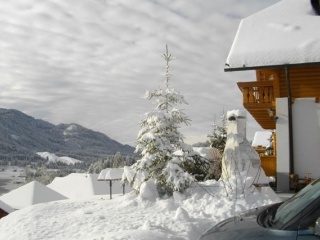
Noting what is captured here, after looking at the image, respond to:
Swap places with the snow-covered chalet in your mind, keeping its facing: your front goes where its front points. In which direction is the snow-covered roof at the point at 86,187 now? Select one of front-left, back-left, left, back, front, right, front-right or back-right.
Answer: front-right

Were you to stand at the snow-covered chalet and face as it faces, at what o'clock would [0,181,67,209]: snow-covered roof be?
The snow-covered roof is roughly at 1 o'clock from the snow-covered chalet.

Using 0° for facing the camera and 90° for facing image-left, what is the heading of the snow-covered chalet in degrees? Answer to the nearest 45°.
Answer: approximately 90°
